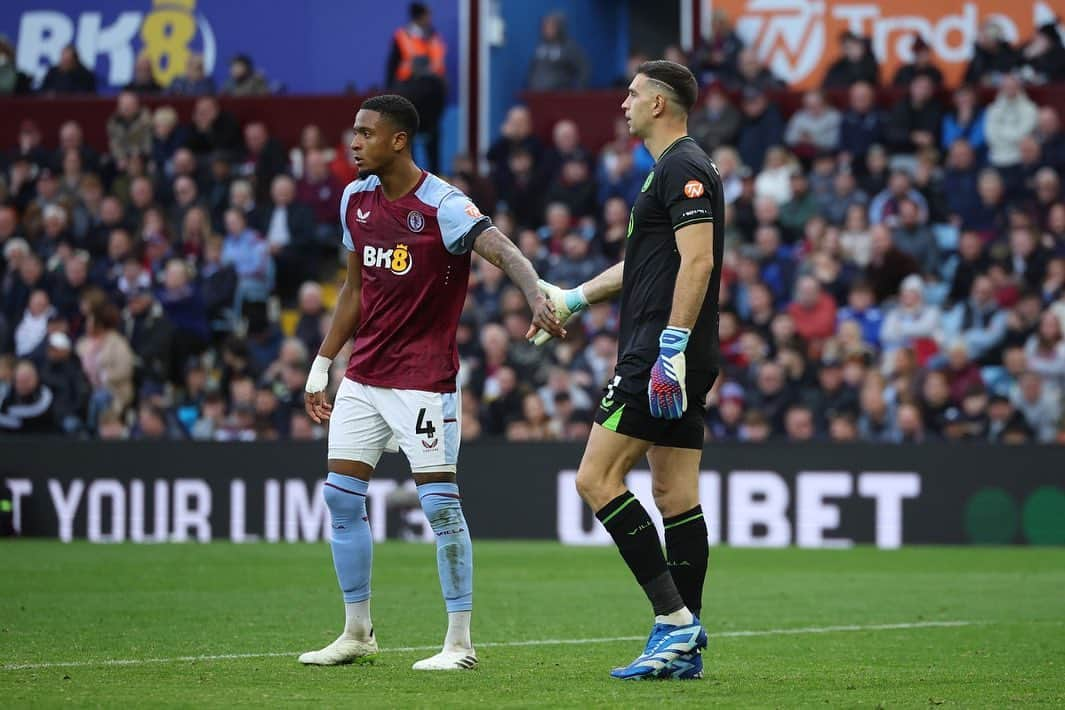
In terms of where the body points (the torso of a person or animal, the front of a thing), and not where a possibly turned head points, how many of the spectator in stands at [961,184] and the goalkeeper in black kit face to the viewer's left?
1

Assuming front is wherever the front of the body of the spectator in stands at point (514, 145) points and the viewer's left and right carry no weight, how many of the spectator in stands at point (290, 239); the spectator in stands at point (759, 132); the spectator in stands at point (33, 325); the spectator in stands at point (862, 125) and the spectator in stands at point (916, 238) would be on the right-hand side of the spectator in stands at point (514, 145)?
2

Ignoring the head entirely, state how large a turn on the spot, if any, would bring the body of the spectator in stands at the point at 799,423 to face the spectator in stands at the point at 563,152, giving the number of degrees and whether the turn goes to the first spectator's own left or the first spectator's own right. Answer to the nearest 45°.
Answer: approximately 135° to the first spectator's own right

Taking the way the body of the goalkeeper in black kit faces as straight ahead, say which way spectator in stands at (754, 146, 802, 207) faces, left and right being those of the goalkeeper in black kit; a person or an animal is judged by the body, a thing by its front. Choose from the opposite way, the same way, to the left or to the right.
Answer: to the left

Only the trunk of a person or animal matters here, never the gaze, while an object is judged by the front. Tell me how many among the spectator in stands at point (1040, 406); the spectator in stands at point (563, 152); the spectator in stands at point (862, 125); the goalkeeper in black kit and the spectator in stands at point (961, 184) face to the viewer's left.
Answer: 1

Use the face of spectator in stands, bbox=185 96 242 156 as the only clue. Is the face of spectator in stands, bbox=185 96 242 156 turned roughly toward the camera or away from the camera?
toward the camera

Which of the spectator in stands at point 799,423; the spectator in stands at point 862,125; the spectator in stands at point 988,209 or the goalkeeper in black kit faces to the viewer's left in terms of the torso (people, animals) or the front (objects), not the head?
the goalkeeper in black kit

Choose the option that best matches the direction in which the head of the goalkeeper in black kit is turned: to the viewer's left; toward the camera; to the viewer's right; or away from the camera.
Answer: to the viewer's left

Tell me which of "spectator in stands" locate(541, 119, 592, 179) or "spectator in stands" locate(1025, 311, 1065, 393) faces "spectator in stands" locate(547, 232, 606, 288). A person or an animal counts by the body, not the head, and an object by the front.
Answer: "spectator in stands" locate(541, 119, 592, 179)

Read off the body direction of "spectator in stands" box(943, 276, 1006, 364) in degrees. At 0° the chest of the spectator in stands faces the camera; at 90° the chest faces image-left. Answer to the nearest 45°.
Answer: approximately 0°

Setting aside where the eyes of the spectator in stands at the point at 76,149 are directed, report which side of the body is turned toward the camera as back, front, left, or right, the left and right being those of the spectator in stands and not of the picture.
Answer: front

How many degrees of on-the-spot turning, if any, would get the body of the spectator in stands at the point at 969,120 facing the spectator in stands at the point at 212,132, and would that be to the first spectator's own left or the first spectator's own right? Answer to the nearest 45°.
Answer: approximately 90° to the first spectator's own right

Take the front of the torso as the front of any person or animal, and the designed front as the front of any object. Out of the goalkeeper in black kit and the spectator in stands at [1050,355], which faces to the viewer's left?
the goalkeeper in black kit

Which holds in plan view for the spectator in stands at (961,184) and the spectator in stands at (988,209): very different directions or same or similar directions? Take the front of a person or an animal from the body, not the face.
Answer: same or similar directions

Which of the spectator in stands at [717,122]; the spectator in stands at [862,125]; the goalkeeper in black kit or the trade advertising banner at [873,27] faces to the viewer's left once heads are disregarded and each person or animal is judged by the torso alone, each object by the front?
the goalkeeper in black kit

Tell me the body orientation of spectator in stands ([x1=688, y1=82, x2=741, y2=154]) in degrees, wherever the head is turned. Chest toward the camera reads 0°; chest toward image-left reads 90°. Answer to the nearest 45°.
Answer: approximately 0°

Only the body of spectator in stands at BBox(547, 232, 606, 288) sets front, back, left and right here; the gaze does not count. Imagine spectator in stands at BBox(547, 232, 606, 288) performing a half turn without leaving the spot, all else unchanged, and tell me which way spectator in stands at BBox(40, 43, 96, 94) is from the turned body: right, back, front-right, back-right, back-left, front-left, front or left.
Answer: front-left

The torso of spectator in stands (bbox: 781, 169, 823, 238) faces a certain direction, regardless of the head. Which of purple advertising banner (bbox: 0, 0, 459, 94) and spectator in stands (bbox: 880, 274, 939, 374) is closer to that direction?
the spectator in stands

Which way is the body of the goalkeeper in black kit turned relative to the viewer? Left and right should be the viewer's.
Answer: facing to the left of the viewer

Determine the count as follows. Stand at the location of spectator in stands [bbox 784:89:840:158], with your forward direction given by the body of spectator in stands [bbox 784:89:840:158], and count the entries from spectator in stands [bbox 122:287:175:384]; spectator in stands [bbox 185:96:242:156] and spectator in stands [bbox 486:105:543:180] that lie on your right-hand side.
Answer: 3

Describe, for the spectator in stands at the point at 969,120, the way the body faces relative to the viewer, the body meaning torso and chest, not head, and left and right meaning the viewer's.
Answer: facing the viewer
